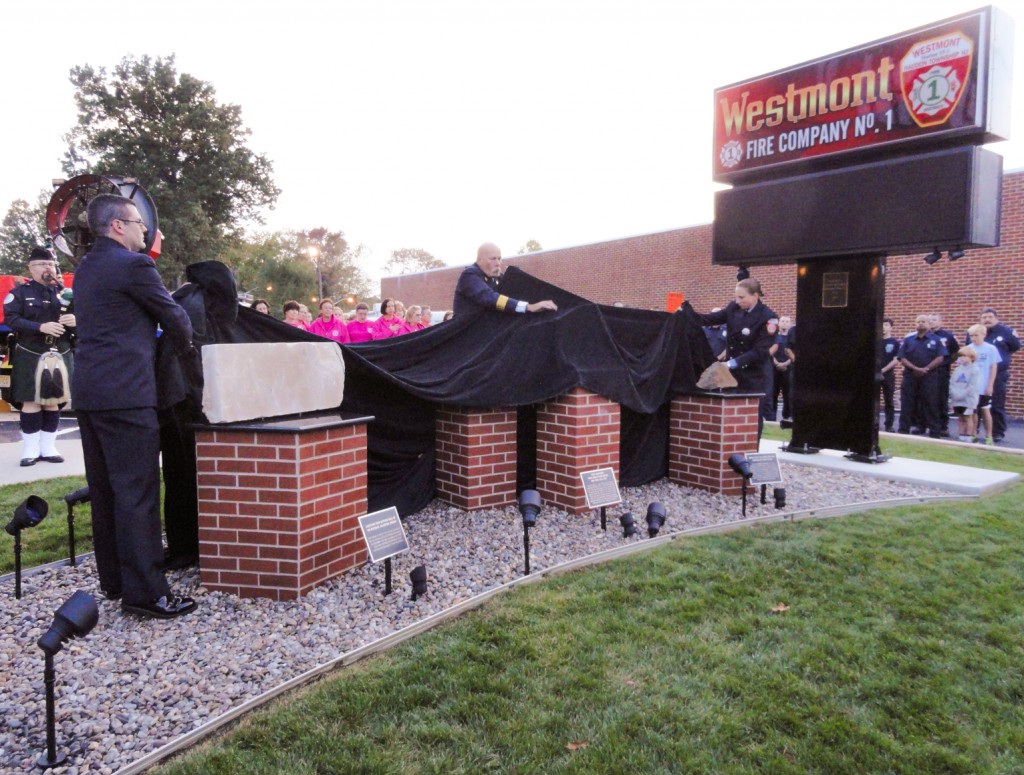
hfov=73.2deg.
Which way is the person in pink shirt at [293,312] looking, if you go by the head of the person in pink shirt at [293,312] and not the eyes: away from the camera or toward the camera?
toward the camera

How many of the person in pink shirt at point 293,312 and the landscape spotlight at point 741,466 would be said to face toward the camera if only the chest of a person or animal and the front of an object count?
1

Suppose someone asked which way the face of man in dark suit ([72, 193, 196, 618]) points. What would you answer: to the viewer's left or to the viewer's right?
to the viewer's right

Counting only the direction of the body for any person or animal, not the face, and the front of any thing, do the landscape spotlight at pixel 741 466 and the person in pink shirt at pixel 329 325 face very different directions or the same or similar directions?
very different directions

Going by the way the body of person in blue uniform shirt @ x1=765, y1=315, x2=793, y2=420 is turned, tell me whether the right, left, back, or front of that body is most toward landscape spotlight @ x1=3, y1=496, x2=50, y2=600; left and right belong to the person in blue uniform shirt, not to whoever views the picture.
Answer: front

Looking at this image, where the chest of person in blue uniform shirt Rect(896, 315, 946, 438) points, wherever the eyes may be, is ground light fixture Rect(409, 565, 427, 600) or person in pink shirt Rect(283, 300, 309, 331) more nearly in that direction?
the ground light fixture

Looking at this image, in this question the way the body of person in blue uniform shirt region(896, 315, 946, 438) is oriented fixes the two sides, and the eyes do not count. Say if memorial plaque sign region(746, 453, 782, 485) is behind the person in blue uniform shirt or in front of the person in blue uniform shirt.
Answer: in front

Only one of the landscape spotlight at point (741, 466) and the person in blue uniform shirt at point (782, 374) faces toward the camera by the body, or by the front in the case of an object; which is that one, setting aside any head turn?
the person in blue uniform shirt

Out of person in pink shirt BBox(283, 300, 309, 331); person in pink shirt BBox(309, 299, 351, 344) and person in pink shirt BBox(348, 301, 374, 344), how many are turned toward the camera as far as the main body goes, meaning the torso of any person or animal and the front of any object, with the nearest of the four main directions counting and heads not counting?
3

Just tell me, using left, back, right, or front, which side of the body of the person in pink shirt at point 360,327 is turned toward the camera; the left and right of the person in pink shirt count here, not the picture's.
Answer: front

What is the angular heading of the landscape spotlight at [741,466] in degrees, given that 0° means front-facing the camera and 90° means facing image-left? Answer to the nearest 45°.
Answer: approximately 135°

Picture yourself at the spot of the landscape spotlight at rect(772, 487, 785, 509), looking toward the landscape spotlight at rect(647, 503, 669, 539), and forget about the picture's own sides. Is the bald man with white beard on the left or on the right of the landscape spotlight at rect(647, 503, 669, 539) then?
right

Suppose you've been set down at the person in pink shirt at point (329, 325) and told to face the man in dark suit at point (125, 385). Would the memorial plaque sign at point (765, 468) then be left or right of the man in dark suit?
left

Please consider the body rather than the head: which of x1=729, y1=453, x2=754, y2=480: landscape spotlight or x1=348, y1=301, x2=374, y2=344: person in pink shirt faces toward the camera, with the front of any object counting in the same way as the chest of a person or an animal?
the person in pink shirt

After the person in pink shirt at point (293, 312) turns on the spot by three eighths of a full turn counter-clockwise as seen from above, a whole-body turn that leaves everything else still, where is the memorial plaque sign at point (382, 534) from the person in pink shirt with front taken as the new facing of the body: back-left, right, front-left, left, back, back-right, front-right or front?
back-right

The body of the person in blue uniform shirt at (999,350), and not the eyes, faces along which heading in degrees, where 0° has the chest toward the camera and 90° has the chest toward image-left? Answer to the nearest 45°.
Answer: approximately 45°

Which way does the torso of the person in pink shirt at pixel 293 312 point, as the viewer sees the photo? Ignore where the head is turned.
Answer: toward the camera

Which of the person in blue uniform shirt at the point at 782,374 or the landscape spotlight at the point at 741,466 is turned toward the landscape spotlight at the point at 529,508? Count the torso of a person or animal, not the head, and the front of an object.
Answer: the person in blue uniform shirt

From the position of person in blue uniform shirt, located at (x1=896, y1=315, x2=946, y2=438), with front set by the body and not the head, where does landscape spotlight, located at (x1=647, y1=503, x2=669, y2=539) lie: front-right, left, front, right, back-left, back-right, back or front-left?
front
